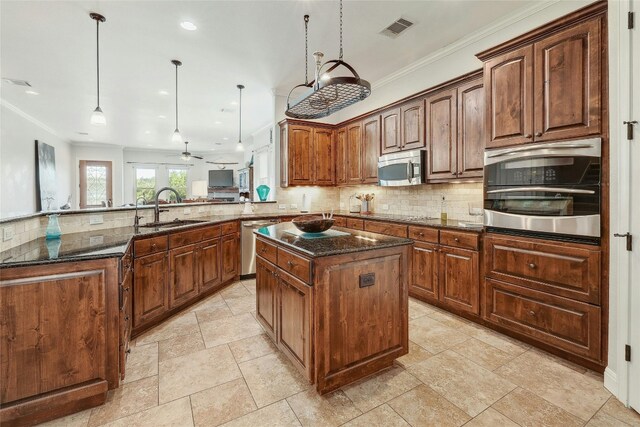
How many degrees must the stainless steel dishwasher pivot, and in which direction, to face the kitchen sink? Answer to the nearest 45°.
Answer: approximately 90° to its right

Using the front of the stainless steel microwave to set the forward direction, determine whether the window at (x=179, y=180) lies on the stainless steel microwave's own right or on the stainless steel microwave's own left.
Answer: on the stainless steel microwave's own right

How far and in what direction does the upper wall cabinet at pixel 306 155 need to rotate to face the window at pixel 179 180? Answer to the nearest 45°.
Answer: approximately 180°

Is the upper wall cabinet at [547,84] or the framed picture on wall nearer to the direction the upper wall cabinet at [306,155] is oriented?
the upper wall cabinet

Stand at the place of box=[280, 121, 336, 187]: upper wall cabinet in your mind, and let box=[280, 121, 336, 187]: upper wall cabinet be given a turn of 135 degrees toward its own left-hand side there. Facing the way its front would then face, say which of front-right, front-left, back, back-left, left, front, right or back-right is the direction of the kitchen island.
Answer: back

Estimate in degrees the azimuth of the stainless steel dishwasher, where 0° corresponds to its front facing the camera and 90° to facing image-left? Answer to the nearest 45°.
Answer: approximately 315°

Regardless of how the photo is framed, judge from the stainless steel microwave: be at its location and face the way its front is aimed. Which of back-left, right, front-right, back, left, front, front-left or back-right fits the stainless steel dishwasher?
front-right

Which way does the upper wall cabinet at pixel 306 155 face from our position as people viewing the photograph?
facing the viewer and to the right of the viewer

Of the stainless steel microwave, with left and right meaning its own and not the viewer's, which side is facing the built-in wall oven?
left

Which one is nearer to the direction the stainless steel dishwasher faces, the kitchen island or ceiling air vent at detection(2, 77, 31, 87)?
the kitchen island

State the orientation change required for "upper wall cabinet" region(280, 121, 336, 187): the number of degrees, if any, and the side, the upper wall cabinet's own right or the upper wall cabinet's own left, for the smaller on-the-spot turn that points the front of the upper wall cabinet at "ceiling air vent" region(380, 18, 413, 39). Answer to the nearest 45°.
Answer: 0° — it already faces it

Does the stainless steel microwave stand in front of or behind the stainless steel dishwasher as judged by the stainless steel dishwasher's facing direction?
in front

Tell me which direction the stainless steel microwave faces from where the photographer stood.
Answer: facing the viewer and to the left of the viewer

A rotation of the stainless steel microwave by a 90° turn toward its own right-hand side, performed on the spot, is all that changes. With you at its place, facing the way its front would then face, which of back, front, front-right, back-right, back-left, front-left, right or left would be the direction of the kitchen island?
back-left
